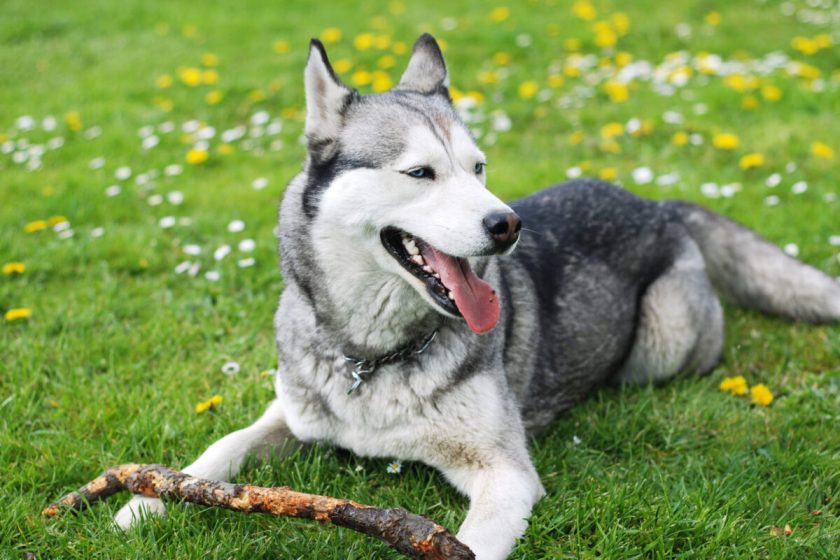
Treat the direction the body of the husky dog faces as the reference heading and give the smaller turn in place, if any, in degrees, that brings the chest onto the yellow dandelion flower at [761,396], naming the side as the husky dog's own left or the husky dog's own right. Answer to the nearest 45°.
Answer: approximately 135° to the husky dog's own left

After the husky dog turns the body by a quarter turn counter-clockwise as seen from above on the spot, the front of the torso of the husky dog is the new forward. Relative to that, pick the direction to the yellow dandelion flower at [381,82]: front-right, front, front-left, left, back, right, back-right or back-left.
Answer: back-left

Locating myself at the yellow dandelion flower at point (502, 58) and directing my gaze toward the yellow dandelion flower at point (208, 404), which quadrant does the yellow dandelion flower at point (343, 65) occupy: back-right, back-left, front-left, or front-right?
front-right

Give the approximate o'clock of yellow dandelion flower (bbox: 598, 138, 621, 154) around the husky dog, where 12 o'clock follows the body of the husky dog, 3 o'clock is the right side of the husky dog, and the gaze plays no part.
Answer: The yellow dandelion flower is roughly at 5 o'clock from the husky dog.

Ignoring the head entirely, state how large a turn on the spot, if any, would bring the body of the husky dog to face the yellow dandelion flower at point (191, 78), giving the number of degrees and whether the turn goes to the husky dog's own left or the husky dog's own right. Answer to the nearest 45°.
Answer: approximately 90° to the husky dog's own right

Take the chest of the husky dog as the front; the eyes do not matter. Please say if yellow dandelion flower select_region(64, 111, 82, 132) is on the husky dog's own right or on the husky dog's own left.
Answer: on the husky dog's own right

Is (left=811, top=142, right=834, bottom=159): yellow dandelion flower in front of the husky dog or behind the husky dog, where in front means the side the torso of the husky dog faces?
behind

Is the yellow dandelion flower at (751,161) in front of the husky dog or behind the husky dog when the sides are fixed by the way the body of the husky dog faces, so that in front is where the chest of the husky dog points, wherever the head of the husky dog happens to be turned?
behind

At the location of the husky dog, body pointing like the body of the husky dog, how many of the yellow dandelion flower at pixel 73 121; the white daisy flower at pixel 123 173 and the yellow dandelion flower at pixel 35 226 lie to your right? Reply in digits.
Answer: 3

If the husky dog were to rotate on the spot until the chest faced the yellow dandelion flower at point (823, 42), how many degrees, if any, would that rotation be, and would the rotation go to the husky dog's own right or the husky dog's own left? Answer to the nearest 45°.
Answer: approximately 180°

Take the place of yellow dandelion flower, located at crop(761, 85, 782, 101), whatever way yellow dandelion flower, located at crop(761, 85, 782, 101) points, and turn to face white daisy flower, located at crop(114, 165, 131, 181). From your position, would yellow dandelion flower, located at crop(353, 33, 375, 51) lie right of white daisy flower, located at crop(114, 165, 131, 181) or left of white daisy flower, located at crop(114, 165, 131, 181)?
right

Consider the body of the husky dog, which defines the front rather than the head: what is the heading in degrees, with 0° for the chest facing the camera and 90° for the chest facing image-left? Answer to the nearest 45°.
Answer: approximately 45°

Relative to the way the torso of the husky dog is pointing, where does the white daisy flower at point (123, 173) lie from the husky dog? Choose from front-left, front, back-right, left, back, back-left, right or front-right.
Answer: right

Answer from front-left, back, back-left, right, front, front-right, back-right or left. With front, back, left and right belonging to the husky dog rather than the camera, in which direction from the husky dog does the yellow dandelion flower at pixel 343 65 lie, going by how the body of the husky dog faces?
back-right

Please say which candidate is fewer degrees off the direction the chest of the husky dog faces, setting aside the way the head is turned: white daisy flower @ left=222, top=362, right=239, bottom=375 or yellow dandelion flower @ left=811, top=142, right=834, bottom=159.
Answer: the white daisy flower

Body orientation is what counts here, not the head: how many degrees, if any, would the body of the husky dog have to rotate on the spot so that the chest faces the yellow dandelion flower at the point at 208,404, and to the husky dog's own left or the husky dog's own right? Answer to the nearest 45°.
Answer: approximately 45° to the husky dog's own right
